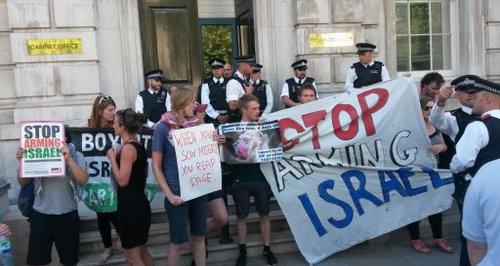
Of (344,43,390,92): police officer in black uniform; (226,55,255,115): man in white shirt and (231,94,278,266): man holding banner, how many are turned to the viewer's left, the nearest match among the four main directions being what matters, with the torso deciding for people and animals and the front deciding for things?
0

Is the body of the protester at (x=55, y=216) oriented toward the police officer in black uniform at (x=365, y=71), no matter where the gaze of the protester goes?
no

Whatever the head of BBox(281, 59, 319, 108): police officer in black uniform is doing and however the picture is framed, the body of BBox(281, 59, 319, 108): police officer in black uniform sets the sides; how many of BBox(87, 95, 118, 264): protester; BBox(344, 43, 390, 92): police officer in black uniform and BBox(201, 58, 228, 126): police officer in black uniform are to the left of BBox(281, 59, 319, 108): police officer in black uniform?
1

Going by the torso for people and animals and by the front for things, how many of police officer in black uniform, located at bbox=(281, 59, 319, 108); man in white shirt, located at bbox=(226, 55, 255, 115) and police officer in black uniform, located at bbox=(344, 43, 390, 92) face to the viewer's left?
0

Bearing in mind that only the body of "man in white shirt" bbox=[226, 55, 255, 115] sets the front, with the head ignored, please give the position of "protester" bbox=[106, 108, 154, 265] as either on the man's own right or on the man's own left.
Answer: on the man's own right

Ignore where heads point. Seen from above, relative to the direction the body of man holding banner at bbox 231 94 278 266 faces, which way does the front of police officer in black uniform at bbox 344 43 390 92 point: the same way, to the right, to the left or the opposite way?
the same way

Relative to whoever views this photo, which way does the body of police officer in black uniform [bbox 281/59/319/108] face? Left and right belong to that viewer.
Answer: facing the viewer

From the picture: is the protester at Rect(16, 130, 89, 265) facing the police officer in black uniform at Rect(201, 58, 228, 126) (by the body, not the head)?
no

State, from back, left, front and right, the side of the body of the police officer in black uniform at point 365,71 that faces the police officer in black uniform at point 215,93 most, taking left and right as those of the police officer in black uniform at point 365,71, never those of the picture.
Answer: right

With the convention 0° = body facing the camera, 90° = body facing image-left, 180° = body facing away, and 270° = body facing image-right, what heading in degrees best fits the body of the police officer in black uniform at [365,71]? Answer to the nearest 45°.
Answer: approximately 0°

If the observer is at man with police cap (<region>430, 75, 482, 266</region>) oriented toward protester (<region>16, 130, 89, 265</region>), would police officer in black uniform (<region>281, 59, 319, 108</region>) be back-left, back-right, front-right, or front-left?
front-right
